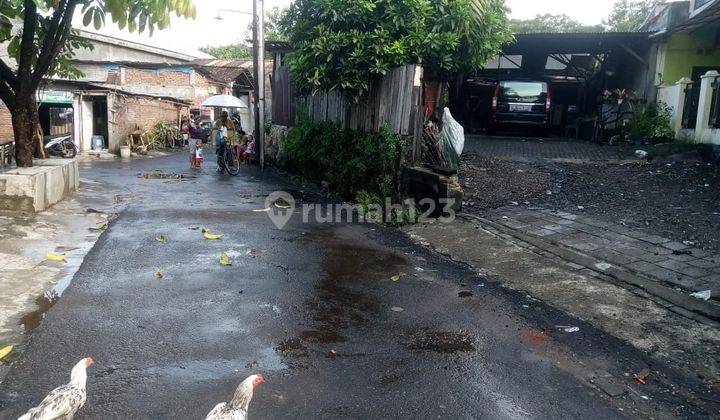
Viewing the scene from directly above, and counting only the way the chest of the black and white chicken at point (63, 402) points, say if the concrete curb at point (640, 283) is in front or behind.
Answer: in front

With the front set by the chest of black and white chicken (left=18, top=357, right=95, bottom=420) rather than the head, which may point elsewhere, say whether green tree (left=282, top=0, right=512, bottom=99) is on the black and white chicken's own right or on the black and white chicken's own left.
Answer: on the black and white chicken's own left

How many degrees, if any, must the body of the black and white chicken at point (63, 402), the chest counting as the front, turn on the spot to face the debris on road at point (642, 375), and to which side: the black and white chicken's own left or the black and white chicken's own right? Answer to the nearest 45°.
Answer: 0° — it already faces it

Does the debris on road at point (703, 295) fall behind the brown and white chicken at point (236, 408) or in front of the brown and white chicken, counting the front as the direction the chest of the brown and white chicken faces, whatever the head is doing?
in front

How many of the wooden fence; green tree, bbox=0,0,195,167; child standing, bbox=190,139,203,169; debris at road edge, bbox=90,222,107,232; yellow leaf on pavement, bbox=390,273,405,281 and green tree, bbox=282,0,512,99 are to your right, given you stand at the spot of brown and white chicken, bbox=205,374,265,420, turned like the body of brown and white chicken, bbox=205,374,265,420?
0

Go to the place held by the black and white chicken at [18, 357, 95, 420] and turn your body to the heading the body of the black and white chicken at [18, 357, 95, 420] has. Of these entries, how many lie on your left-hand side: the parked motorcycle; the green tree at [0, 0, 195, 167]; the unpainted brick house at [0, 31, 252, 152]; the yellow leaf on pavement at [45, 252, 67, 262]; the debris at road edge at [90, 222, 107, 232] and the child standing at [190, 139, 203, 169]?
6

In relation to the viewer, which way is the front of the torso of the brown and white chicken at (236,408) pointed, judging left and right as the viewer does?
facing to the right of the viewer

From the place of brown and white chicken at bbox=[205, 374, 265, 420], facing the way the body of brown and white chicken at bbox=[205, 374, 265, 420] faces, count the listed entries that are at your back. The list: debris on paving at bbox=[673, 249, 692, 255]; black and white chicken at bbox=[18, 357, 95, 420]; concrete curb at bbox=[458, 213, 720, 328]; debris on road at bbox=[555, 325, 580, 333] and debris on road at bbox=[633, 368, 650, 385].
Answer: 1

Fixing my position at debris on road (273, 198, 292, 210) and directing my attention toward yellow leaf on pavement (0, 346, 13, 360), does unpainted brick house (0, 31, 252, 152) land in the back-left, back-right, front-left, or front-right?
back-right

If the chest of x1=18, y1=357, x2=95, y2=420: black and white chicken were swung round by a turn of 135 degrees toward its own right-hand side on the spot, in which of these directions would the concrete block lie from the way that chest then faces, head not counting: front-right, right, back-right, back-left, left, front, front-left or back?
back-right

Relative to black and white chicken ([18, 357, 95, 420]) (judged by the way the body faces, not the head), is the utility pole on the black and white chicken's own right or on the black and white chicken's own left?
on the black and white chicken's own left

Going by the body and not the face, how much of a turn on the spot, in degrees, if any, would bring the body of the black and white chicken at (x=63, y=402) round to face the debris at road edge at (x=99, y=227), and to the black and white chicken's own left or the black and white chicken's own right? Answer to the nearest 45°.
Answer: approximately 90° to the black and white chicken's own left

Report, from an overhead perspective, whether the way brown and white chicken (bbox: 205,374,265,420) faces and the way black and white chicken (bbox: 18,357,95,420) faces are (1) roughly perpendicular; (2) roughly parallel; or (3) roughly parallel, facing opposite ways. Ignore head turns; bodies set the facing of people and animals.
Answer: roughly parallel

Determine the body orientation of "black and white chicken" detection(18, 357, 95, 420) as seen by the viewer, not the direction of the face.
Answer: to the viewer's right

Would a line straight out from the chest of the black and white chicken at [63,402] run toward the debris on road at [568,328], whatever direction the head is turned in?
yes

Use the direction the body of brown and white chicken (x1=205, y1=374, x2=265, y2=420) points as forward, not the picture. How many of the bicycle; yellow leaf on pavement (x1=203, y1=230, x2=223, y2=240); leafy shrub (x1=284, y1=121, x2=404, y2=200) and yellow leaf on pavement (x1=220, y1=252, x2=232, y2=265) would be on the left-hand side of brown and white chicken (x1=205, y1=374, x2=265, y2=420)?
4

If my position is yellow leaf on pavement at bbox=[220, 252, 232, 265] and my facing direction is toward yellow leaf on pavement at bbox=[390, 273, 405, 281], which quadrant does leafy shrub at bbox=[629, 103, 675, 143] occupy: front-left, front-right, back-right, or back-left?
front-left

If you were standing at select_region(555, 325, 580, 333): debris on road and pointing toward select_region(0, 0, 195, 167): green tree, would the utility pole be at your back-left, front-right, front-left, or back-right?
front-right

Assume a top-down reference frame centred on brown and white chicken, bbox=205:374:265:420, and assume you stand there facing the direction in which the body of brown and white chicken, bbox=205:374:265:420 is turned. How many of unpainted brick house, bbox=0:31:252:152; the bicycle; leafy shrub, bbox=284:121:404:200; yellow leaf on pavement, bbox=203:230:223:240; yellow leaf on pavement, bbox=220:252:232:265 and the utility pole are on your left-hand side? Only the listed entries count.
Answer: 6

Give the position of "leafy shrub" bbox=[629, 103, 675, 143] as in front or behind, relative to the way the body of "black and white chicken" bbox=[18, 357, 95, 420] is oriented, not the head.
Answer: in front

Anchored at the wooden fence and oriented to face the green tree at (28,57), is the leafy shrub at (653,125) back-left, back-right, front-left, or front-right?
back-right
